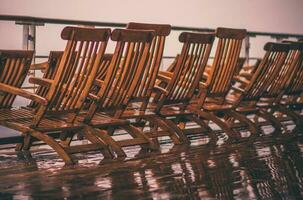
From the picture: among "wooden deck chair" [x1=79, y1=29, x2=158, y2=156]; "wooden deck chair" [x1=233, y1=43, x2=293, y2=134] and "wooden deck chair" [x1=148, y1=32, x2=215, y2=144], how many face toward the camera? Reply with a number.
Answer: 0

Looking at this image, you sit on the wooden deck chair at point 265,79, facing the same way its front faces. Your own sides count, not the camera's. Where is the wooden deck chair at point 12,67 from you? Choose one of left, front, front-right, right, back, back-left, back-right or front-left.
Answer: left

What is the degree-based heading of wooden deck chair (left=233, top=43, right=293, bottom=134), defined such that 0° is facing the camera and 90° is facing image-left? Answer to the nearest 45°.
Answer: approximately 135°

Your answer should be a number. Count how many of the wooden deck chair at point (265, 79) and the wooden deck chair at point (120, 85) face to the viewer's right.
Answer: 0

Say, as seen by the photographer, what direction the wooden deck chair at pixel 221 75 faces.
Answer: facing away from the viewer and to the left of the viewer

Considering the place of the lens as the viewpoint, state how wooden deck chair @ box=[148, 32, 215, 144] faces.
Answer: facing away from the viewer and to the left of the viewer

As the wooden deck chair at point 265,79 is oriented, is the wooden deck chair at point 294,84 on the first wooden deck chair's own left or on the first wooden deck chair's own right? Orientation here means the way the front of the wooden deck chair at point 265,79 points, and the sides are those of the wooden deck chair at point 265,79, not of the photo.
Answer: on the first wooden deck chair's own right
